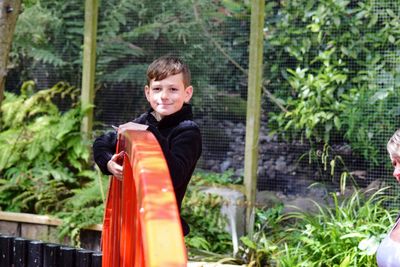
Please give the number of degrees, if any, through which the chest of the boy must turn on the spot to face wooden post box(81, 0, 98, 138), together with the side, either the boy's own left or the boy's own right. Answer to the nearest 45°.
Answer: approximately 135° to the boy's own right

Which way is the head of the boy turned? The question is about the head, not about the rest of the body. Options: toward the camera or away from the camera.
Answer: toward the camera

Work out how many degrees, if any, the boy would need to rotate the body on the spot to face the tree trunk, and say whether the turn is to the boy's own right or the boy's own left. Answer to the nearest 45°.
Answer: approximately 90° to the boy's own right

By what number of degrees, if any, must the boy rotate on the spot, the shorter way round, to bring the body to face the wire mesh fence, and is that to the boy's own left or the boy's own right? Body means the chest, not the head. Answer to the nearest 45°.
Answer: approximately 135° to the boy's own right

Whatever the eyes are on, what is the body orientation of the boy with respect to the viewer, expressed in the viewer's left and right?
facing the viewer and to the left of the viewer

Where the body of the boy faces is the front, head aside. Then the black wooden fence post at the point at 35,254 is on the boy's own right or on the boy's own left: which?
on the boy's own right

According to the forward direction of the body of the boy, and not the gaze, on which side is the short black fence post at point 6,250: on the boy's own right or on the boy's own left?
on the boy's own right
